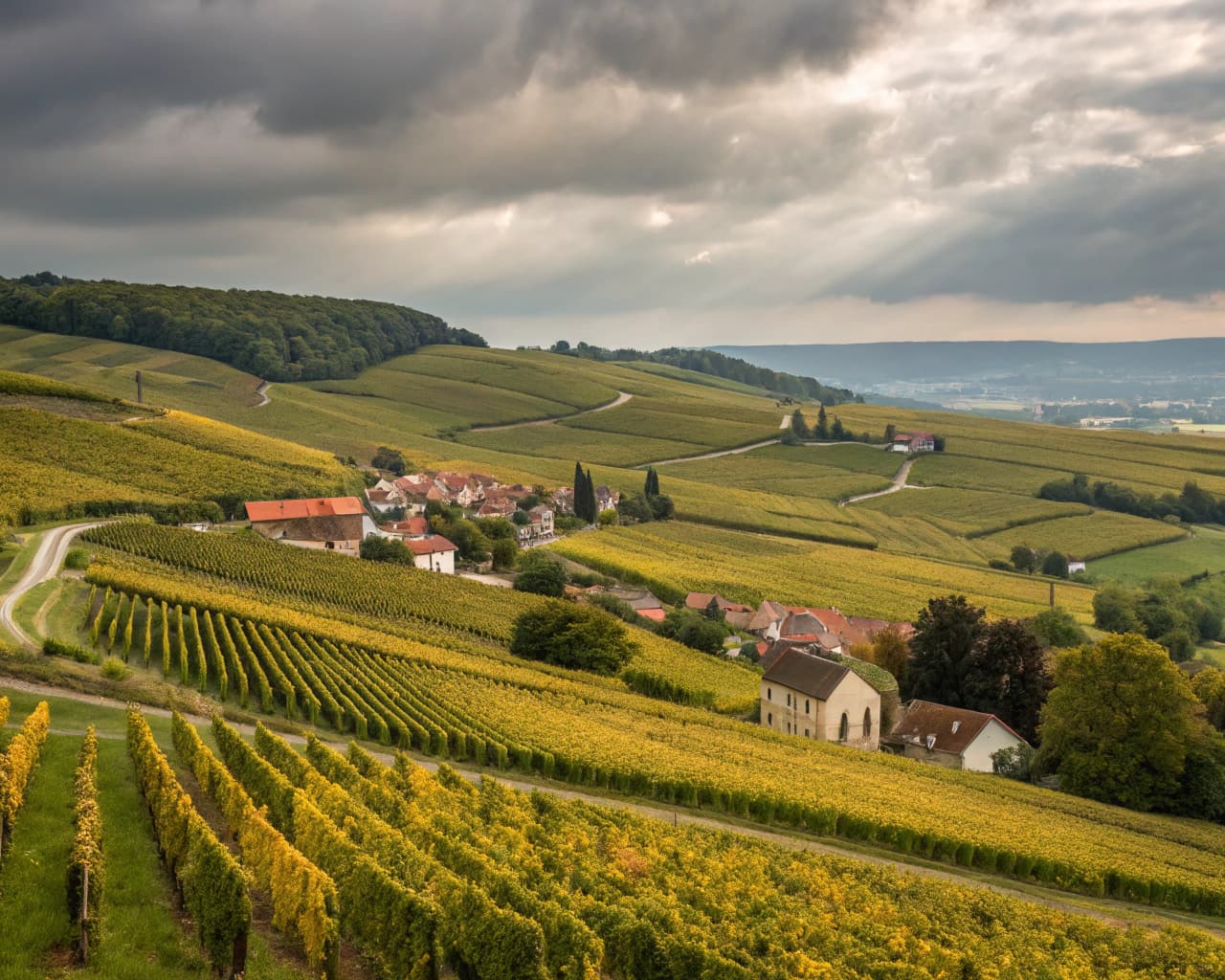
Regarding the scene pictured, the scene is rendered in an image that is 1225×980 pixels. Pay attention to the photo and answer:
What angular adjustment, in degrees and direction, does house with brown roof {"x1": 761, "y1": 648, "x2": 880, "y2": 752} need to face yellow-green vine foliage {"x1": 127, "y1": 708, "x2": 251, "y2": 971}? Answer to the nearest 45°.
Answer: approximately 45° to its right

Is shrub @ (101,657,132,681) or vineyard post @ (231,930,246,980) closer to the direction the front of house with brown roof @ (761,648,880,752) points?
the vineyard post

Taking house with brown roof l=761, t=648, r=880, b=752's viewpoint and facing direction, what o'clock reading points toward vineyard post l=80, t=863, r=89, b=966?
The vineyard post is roughly at 2 o'clock from the house with brown roof.

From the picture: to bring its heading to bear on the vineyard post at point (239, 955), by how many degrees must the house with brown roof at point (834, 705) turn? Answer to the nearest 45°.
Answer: approximately 45° to its right

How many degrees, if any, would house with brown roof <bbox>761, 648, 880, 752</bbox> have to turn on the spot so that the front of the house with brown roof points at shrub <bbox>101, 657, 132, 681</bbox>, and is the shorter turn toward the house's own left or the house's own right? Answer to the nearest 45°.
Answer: approximately 90° to the house's own right

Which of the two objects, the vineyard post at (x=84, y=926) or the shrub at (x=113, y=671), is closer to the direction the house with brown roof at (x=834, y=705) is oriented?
the vineyard post

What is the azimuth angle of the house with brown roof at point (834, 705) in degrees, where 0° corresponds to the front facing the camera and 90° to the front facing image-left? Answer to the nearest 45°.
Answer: approximately 315°

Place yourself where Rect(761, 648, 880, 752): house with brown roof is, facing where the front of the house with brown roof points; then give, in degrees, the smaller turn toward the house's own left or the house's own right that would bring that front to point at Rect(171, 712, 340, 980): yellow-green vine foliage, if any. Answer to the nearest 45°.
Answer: approximately 45° to the house's own right
